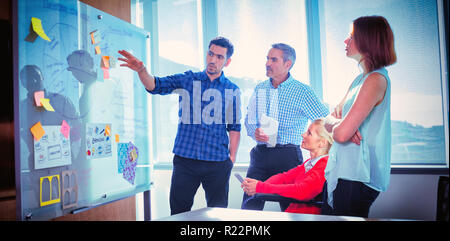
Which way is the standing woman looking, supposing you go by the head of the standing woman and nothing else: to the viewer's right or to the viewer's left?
to the viewer's left

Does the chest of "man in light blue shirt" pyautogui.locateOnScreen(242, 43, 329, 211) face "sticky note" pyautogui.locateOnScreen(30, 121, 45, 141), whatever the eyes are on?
yes

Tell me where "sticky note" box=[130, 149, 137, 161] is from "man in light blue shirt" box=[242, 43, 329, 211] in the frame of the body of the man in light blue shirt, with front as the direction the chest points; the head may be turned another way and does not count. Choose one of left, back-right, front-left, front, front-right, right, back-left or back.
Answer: front-right

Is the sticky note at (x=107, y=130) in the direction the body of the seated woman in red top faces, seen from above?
yes

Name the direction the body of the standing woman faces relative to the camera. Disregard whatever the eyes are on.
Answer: to the viewer's left

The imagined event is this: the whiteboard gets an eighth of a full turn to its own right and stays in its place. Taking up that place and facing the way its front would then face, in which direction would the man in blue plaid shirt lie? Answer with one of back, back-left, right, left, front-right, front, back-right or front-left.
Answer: left

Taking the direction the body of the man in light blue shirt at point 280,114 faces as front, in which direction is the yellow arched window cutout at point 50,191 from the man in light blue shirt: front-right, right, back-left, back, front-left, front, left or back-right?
front

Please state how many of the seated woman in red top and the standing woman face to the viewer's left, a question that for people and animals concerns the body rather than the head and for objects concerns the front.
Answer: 2

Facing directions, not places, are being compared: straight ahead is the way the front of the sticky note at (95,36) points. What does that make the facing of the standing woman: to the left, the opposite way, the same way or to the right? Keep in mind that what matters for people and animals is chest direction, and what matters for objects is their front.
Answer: the opposite way

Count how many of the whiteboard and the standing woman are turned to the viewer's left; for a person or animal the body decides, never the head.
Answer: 1

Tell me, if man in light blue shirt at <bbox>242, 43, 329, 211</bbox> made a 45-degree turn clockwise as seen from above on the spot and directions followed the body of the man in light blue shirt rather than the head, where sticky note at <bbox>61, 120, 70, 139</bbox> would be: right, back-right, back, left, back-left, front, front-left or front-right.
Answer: front-left

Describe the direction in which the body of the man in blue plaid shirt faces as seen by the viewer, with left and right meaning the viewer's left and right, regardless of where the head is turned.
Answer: facing the viewer

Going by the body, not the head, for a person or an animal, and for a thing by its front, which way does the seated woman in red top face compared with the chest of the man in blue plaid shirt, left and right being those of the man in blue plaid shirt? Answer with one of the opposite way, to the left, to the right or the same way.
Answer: to the right

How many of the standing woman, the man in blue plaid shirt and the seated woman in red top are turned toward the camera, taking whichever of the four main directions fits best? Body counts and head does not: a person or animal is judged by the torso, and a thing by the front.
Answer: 1

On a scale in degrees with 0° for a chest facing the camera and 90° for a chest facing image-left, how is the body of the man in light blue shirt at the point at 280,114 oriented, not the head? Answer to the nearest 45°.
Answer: approximately 45°

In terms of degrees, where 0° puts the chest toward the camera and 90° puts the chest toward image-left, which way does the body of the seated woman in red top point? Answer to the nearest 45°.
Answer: approximately 90°
